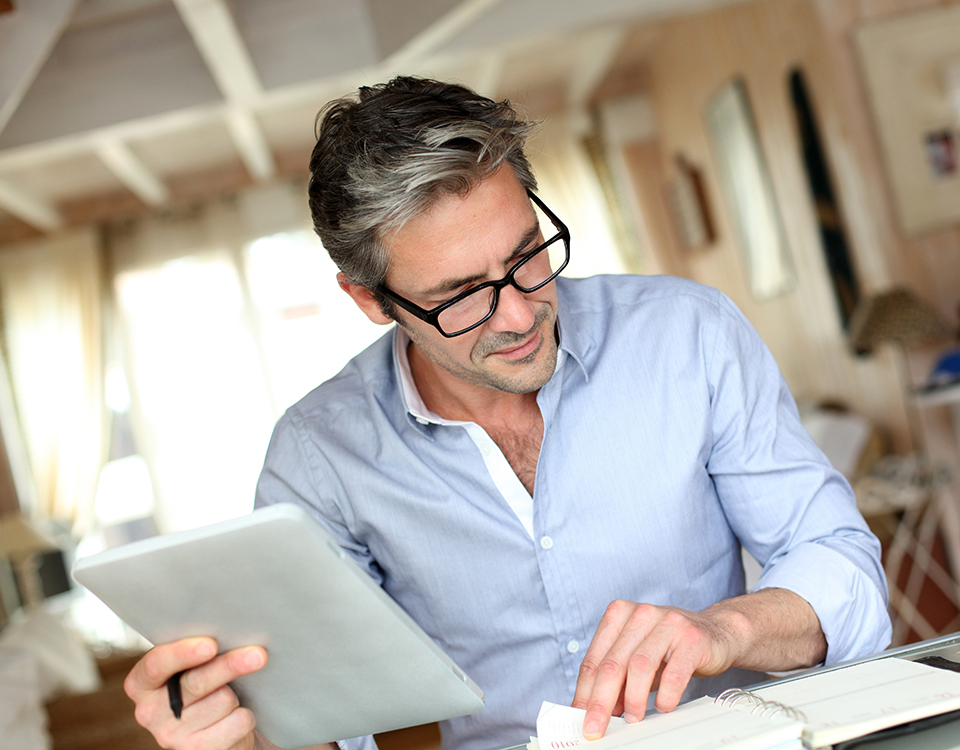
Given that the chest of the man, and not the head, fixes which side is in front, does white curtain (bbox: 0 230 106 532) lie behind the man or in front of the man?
behind

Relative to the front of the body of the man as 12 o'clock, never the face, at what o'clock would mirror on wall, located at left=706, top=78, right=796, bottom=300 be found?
The mirror on wall is roughly at 7 o'clock from the man.

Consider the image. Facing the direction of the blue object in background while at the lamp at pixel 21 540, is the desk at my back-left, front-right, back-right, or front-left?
front-right

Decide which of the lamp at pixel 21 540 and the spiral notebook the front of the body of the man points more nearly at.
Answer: the spiral notebook

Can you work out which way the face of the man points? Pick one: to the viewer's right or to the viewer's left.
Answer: to the viewer's right

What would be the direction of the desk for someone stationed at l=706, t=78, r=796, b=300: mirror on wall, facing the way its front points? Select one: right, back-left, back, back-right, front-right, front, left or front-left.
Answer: front-left

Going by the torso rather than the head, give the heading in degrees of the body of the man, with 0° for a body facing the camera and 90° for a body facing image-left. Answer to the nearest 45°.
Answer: approximately 0°

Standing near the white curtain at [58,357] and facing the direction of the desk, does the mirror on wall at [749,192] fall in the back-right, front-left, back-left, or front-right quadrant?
front-left

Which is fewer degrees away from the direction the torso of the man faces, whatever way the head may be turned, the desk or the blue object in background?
the desk

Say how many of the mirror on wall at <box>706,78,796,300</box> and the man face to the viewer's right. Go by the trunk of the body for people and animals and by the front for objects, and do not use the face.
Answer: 0

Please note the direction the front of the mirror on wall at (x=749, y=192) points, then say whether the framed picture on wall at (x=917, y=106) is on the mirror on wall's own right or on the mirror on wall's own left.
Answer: on the mirror on wall's own left

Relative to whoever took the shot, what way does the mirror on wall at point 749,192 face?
facing the viewer and to the left of the viewer
